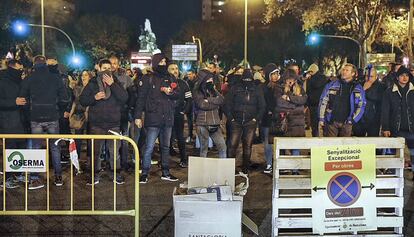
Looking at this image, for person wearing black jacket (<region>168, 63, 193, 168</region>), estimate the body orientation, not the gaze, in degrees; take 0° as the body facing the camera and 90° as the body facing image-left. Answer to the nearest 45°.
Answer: approximately 45°

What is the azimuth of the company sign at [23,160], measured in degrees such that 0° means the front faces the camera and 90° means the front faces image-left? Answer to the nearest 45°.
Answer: approximately 0°

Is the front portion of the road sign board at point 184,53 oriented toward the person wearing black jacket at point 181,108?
yes

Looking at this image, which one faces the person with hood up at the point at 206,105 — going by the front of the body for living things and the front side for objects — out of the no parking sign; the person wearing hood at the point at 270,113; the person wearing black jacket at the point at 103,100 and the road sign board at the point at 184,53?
the road sign board

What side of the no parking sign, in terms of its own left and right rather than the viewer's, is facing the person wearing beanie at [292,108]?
back
